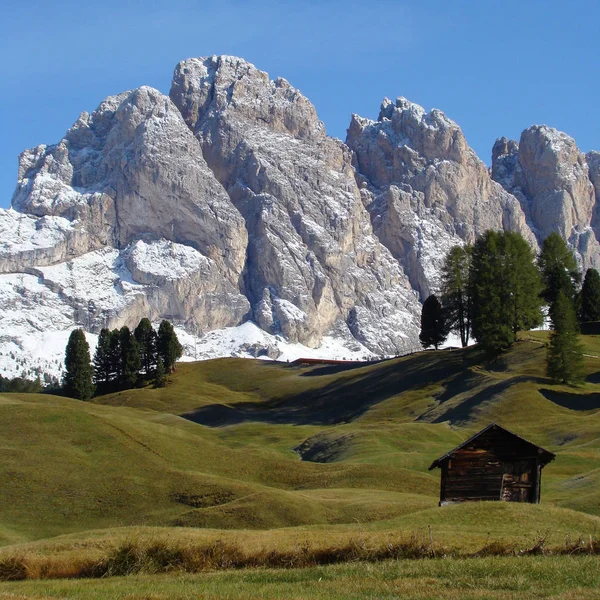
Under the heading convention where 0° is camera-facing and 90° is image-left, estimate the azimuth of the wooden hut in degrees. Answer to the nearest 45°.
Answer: approximately 0°

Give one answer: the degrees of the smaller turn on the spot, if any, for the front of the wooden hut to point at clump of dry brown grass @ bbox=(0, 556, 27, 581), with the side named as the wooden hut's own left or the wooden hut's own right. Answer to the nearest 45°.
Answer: approximately 45° to the wooden hut's own right
